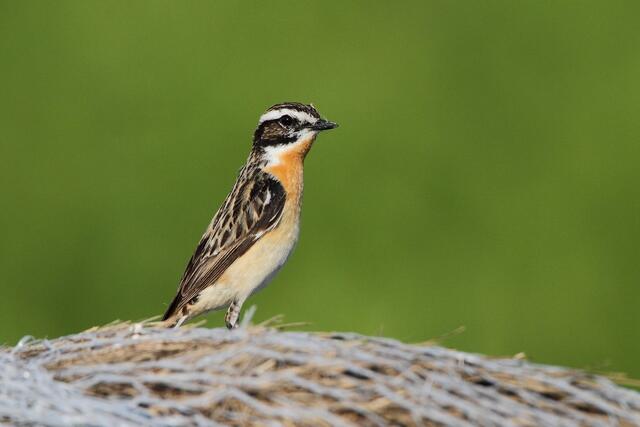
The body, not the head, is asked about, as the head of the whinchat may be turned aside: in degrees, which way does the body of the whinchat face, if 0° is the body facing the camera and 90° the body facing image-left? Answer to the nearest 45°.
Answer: approximately 270°
